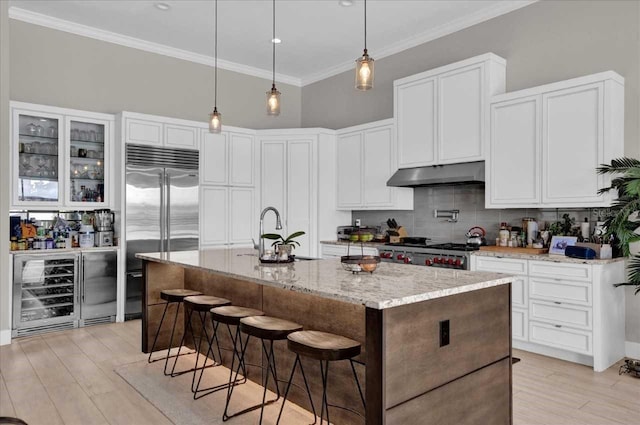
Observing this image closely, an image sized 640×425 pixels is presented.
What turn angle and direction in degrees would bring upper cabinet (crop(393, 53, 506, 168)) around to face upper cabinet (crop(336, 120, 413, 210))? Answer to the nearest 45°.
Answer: approximately 90° to its right

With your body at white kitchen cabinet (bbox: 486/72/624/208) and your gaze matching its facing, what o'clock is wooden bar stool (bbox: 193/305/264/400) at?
The wooden bar stool is roughly at 12 o'clock from the white kitchen cabinet.

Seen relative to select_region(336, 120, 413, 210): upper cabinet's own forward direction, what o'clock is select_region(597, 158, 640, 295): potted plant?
The potted plant is roughly at 9 o'clock from the upper cabinet.

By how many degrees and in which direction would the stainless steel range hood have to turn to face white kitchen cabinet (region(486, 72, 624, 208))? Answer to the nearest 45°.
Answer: approximately 90° to its left

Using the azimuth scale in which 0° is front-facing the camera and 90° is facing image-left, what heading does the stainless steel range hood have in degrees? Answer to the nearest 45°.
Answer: approximately 45°

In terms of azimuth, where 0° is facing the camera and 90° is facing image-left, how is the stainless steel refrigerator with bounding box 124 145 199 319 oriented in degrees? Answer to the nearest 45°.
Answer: approximately 315°

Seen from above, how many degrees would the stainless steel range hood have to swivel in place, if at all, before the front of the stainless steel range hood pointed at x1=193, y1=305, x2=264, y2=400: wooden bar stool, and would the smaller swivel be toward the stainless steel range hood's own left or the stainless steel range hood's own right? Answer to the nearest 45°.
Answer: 0° — it already faces it
